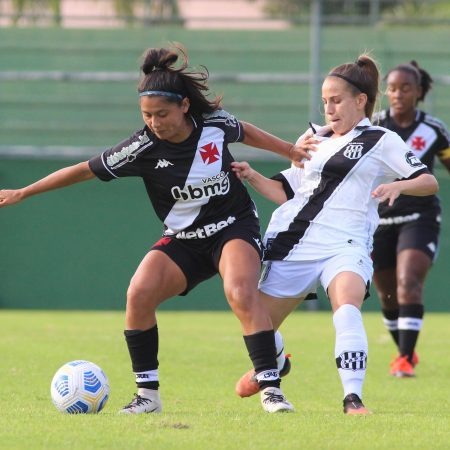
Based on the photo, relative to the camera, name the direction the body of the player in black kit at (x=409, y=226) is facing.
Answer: toward the camera

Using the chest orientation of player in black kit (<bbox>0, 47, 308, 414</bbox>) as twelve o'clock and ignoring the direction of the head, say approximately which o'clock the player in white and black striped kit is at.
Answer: The player in white and black striped kit is roughly at 9 o'clock from the player in black kit.

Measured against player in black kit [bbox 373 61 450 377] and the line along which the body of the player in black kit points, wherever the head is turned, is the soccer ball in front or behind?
in front

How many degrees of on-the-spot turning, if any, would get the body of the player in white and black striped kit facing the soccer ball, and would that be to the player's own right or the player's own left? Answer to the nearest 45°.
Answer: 0° — they already face it

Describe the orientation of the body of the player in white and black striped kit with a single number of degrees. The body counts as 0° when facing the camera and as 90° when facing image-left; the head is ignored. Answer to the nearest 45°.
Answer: approximately 45°

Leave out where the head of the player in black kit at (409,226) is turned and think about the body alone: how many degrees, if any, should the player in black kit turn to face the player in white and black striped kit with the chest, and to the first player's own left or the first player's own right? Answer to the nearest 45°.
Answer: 0° — they already face them

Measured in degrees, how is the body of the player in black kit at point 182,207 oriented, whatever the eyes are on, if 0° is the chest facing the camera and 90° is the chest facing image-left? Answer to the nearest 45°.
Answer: approximately 0°

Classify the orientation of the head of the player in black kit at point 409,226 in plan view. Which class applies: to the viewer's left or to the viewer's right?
to the viewer's left

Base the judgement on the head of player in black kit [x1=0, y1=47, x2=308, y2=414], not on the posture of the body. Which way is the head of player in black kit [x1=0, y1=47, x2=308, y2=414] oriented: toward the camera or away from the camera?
toward the camera

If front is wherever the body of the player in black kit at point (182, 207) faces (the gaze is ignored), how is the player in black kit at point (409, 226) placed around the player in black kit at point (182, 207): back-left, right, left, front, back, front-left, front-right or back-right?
back-left

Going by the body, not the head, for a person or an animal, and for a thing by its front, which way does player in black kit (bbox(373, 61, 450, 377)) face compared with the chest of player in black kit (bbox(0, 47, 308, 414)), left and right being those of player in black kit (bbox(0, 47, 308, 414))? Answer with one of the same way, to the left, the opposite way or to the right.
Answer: the same way

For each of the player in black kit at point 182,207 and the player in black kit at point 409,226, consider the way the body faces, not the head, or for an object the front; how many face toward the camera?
2

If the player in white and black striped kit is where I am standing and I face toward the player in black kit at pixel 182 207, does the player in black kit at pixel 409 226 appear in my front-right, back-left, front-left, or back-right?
back-right

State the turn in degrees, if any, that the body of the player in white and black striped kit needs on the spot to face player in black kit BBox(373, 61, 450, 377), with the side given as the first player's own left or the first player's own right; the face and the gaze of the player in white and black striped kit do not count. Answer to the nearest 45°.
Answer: approximately 135° to the first player's own right
